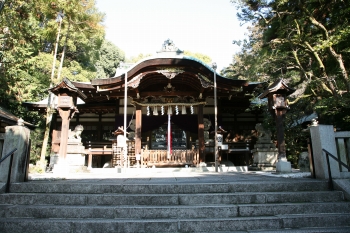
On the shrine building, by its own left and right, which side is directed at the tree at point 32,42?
right

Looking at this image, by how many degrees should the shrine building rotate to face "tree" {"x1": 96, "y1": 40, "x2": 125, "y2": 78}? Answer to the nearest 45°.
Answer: approximately 180°

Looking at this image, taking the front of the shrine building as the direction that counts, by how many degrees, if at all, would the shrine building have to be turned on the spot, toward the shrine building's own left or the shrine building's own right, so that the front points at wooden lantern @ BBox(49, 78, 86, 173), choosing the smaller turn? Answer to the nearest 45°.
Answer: approximately 45° to the shrine building's own right

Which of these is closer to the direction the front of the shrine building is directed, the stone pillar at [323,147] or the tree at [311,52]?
the stone pillar

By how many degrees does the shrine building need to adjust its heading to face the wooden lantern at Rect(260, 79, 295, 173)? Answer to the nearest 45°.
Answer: approximately 45° to its left

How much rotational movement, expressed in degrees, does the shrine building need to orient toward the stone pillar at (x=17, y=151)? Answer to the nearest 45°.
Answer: approximately 45° to its right

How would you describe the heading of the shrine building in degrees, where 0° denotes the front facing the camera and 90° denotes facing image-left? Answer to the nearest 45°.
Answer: approximately 0°
